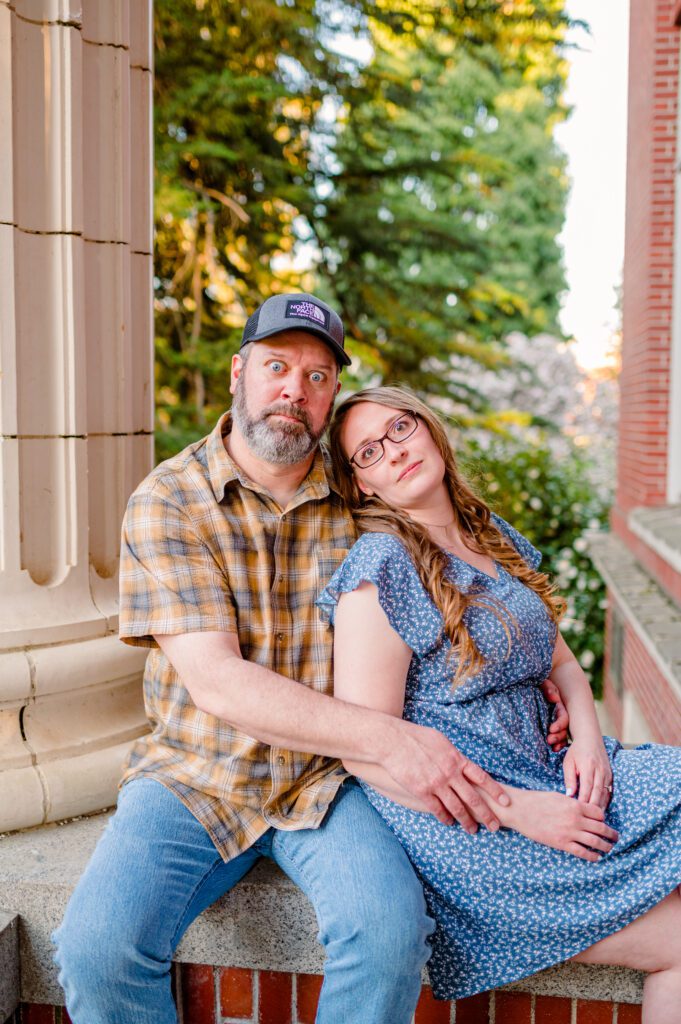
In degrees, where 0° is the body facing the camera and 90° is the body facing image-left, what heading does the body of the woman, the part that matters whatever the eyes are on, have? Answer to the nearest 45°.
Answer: approximately 315°

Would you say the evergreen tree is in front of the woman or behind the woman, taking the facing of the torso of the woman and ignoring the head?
behind

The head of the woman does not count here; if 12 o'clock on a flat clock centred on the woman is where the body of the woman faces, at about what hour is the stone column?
The stone column is roughly at 5 o'clock from the woman.

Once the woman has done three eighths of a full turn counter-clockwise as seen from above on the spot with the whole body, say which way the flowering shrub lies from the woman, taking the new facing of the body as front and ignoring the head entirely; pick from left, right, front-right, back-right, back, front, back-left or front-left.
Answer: front

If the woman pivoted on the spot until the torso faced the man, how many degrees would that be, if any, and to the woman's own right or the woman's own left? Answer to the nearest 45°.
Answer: approximately 135° to the woman's own right
